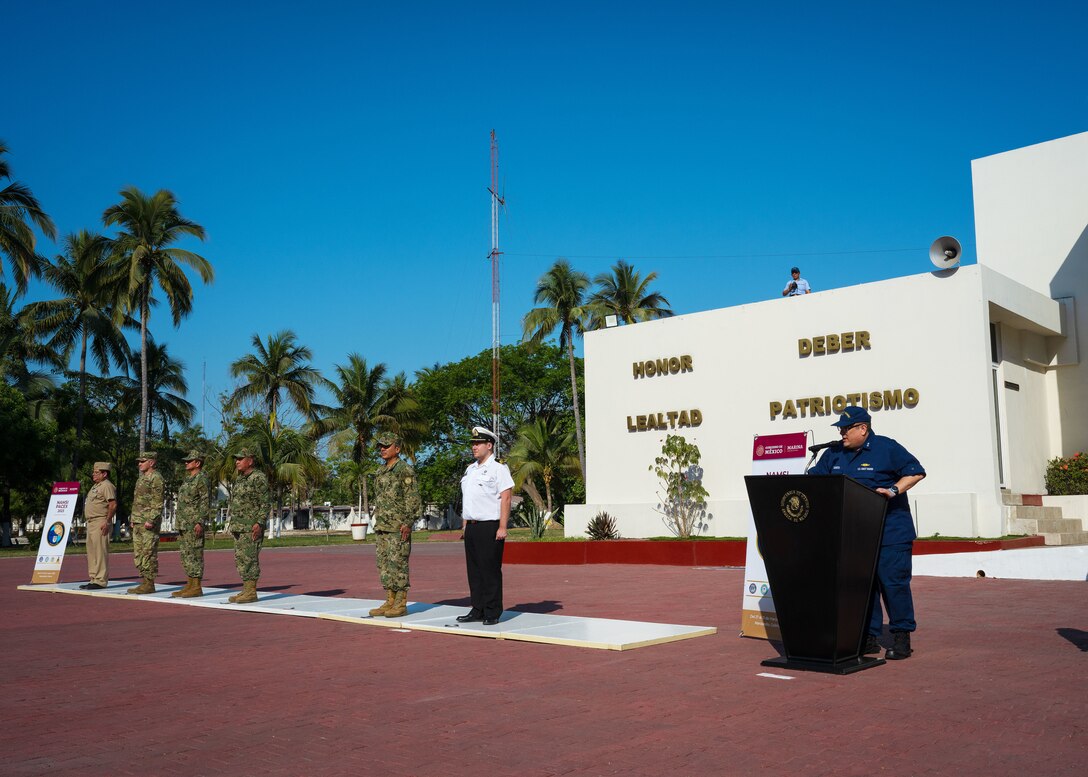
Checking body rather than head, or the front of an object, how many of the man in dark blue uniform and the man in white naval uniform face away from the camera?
0

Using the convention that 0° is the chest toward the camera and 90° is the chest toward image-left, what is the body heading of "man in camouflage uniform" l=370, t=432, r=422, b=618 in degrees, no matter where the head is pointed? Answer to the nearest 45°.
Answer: approximately 45°

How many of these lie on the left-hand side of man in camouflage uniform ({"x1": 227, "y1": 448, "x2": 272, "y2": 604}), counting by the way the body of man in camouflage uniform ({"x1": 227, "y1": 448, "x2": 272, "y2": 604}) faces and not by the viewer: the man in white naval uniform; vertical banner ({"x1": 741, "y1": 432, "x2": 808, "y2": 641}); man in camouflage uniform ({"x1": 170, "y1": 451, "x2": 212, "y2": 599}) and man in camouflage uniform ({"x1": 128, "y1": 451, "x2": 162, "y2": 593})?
2

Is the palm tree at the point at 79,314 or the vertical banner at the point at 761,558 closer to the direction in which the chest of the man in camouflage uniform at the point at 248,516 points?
the vertical banner

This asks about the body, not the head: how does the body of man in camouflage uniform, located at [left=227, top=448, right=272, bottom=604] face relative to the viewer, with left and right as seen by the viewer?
facing the viewer and to the left of the viewer

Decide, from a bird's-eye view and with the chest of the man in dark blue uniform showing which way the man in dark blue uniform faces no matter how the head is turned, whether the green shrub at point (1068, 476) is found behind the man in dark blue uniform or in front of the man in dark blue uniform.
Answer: behind

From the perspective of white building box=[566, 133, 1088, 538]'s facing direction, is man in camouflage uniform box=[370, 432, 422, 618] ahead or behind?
ahead

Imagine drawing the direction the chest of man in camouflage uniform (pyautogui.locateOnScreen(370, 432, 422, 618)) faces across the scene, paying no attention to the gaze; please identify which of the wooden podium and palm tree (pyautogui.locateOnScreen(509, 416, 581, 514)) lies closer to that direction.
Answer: the wooden podium

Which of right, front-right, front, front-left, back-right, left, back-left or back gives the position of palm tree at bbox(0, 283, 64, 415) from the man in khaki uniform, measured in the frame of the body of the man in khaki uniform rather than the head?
back-right

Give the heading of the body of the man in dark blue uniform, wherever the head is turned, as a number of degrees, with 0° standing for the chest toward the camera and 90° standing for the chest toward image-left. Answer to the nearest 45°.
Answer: approximately 45°

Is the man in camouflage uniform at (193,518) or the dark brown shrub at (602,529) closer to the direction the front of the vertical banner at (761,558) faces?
the man in camouflage uniform
